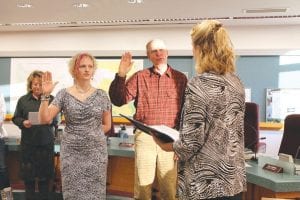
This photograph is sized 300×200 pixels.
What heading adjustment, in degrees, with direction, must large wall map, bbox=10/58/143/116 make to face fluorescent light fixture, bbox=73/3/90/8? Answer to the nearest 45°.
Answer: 0° — it already faces it

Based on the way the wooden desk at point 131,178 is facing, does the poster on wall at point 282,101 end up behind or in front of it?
behind

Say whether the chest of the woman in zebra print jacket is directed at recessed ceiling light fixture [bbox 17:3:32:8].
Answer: yes

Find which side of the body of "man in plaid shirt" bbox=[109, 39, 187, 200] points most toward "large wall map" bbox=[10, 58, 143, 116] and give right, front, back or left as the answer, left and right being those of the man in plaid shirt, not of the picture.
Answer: back

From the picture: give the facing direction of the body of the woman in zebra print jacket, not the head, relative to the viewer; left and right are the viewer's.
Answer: facing away from the viewer and to the left of the viewer

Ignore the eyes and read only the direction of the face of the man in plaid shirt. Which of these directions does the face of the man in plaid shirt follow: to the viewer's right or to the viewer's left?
to the viewer's right

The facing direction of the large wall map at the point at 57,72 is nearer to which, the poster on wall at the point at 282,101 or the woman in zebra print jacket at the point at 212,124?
the woman in zebra print jacket

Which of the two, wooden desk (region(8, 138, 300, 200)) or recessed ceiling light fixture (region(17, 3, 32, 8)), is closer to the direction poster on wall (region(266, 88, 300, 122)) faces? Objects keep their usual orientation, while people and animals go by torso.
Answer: the wooden desk

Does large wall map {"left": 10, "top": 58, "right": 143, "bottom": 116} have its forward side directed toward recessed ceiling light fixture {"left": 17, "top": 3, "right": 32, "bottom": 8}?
yes

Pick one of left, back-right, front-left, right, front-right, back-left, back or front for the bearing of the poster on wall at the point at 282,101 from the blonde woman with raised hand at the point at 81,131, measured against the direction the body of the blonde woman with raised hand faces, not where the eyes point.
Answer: back-left
